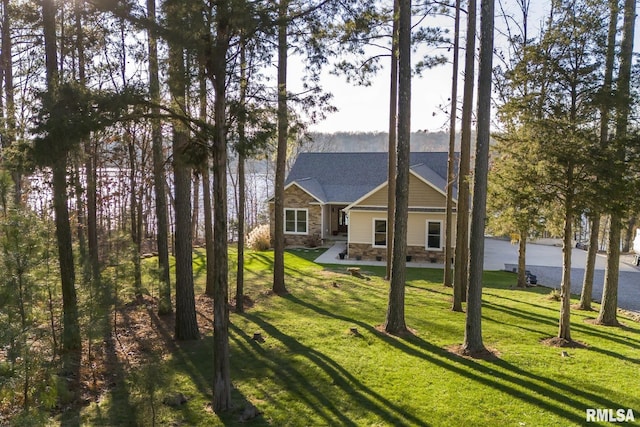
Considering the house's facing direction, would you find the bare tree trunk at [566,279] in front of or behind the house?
in front

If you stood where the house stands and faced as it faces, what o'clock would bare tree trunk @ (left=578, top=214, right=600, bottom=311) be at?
The bare tree trunk is roughly at 11 o'clock from the house.

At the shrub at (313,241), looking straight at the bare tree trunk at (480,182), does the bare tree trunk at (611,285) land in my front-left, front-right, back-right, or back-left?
front-left

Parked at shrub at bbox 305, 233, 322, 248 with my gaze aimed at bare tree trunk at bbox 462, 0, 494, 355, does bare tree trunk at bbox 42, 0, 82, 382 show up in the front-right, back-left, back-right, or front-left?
front-right

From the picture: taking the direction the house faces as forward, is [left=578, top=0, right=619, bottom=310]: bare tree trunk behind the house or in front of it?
in front

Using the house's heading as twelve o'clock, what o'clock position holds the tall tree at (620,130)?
The tall tree is roughly at 11 o'clock from the house.

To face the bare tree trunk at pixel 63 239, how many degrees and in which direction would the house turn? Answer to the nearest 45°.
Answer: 0° — it already faces it

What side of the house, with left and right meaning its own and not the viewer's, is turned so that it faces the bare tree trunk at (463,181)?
front

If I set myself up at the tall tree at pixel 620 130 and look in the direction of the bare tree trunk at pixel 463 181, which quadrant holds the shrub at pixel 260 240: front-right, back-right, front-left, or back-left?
front-right

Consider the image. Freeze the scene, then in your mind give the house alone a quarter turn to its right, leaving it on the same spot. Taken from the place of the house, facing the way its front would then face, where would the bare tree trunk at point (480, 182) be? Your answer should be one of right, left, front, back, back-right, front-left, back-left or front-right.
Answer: left

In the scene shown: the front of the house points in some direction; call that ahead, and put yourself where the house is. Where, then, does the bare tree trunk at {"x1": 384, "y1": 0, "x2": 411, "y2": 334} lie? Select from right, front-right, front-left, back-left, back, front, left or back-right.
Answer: front

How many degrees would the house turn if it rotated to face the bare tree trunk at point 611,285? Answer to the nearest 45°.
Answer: approximately 45° to its left

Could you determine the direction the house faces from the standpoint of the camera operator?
facing the viewer

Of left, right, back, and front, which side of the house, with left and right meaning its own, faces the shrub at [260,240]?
right

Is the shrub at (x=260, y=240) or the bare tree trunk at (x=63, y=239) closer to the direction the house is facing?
the bare tree trunk
